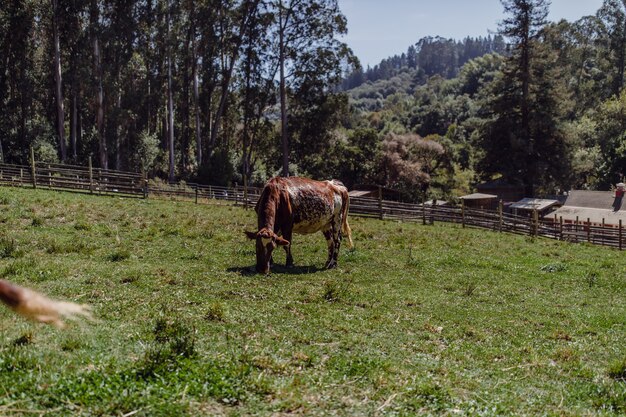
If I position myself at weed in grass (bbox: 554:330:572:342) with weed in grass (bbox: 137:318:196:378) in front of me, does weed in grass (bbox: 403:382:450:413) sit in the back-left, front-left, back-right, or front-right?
front-left

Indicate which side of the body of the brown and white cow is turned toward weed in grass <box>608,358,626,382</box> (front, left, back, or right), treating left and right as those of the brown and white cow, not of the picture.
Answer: left

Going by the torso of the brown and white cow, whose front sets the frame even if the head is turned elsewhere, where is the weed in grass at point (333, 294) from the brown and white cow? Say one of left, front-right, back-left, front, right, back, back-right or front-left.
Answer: front-left

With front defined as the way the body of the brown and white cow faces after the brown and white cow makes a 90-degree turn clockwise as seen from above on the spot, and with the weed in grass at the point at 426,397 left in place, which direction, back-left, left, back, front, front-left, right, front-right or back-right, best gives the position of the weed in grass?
back-left

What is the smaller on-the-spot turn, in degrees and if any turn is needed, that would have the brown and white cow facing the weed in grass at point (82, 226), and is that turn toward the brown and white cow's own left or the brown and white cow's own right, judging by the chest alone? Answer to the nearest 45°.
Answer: approximately 90° to the brown and white cow's own right

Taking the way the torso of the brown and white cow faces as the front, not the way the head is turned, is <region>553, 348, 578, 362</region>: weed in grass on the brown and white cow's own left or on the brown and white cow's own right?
on the brown and white cow's own left

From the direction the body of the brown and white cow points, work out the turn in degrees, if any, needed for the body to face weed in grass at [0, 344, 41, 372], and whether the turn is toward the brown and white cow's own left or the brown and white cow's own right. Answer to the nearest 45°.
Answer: approximately 45° to the brown and white cow's own left

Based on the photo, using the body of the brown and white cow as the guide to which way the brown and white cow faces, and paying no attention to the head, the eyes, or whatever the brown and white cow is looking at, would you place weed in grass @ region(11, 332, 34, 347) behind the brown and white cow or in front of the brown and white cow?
in front

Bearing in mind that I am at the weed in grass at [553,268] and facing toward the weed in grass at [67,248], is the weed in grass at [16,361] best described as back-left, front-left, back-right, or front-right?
front-left

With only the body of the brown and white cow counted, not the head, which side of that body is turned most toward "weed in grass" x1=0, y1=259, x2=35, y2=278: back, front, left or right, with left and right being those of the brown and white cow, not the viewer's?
front

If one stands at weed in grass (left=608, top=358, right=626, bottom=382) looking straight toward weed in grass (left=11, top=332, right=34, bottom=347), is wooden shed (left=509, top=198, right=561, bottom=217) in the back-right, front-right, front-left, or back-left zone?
back-right

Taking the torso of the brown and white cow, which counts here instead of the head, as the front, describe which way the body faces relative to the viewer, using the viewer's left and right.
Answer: facing the viewer and to the left of the viewer

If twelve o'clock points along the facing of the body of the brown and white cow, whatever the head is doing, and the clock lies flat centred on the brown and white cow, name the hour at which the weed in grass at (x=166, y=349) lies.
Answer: The weed in grass is roughly at 11 o'clock from the brown and white cow.

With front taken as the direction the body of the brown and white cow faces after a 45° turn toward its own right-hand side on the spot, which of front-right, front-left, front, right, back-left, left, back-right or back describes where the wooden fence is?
right

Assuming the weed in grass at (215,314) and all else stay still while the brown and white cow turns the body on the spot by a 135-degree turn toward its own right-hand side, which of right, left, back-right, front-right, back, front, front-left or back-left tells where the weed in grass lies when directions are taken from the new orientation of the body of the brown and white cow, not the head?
back
